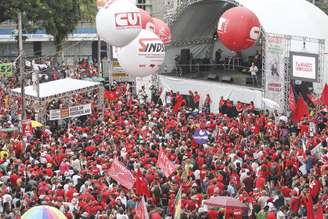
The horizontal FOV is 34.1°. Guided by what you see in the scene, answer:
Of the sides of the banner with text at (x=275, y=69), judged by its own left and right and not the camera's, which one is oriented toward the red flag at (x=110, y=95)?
right

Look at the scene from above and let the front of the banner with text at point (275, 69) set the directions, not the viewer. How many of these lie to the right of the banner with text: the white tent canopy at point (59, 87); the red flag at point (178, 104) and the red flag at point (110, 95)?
3

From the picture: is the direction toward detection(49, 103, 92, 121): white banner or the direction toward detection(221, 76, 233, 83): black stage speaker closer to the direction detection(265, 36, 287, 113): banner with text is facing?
the white banner

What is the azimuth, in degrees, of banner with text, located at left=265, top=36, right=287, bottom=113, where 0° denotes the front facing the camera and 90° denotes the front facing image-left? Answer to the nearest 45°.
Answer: approximately 0°

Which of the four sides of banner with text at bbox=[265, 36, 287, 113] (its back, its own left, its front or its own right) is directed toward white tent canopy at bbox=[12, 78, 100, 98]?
right

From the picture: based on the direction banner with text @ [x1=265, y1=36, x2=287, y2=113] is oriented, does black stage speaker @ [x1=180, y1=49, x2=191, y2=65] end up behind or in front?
behind

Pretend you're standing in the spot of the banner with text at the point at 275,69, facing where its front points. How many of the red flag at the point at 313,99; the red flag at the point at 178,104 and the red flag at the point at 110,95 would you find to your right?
2

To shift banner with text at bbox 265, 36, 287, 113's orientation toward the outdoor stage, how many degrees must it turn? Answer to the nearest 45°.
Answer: approximately 135° to its right

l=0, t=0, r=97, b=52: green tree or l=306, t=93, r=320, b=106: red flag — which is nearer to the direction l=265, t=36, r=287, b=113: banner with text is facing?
the red flag

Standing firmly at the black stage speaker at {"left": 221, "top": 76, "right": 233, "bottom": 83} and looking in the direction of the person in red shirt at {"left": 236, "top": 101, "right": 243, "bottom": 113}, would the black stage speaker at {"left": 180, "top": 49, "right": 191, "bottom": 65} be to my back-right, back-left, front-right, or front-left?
back-right

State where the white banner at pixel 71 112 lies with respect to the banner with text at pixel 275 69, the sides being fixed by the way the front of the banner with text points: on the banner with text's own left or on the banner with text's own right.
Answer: on the banner with text's own right
